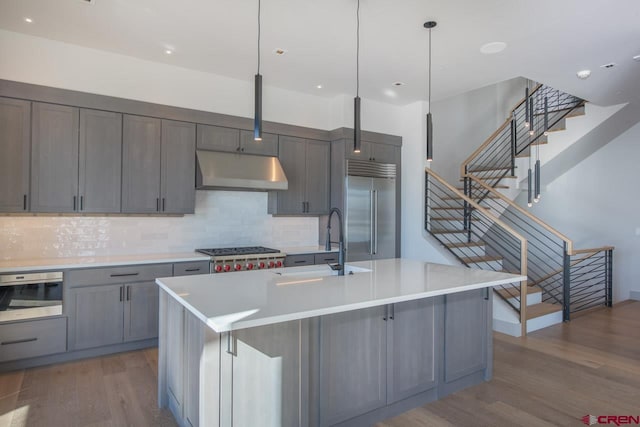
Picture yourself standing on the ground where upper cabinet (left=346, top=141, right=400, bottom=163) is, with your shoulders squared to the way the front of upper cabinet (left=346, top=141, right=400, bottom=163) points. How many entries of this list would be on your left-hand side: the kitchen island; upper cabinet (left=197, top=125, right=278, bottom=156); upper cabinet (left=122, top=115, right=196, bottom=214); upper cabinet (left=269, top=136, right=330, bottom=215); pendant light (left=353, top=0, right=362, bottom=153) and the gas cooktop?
0

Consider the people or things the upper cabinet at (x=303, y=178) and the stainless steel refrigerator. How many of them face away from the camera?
0

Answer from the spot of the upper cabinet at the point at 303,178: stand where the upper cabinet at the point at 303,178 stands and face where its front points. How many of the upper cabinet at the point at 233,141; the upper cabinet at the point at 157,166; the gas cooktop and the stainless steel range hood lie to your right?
4

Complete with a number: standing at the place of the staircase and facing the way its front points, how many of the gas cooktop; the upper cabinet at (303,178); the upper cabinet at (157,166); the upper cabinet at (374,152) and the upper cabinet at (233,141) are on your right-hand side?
5

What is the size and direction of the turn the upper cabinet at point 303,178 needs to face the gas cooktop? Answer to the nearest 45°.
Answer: approximately 90° to its right

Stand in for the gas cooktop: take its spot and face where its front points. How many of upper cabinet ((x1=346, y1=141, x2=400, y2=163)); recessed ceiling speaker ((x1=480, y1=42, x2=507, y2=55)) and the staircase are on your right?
0

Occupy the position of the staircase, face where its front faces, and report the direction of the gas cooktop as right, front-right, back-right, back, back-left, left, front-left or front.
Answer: right

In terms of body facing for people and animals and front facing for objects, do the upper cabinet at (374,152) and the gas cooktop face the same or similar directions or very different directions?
same or similar directions

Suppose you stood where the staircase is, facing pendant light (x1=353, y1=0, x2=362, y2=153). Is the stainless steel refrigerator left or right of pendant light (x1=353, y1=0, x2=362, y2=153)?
right

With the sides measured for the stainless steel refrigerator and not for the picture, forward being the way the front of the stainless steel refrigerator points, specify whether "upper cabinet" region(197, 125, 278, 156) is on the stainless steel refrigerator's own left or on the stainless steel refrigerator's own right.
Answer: on the stainless steel refrigerator's own right

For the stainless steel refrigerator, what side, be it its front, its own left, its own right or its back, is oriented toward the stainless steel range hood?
right

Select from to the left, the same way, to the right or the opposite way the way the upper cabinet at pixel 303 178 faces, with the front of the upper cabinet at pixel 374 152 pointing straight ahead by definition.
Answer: the same way

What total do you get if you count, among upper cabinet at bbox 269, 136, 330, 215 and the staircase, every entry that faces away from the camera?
0

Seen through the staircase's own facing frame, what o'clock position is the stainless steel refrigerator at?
The stainless steel refrigerator is roughly at 3 o'clock from the staircase.

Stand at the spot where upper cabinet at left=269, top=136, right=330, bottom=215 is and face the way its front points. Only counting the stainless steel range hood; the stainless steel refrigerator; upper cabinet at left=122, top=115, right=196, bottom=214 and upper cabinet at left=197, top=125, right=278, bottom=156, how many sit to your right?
3

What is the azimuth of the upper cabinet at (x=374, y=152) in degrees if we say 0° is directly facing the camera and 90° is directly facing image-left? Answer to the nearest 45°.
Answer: approximately 315°

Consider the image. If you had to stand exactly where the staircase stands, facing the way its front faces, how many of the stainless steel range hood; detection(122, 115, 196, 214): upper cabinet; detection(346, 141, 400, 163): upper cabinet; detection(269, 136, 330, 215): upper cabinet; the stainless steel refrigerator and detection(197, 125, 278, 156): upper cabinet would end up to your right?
6

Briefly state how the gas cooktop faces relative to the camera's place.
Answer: facing the viewer
